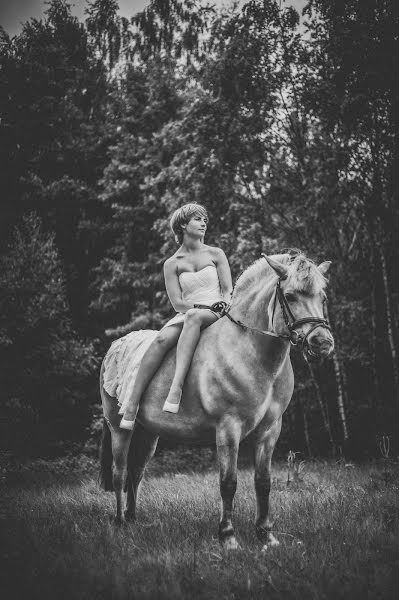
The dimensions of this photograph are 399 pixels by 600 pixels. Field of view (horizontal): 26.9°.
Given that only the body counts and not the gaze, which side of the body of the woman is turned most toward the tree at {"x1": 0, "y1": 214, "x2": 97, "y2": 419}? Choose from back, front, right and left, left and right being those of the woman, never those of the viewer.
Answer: back

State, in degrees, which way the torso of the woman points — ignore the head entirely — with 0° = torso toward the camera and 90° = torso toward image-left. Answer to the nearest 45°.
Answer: approximately 0°

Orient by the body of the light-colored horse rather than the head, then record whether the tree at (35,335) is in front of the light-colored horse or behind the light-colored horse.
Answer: behind

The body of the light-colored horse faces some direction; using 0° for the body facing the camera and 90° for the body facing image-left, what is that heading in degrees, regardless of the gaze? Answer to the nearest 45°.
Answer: approximately 315°
